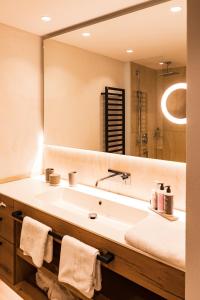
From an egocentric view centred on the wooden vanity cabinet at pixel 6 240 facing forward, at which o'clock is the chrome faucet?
The chrome faucet is roughly at 8 o'clock from the wooden vanity cabinet.

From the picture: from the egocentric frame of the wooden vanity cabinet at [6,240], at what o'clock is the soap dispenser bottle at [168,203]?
The soap dispenser bottle is roughly at 9 o'clock from the wooden vanity cabinet.

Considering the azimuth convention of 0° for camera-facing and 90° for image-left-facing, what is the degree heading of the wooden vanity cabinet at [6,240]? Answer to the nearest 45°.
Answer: approximately 45°

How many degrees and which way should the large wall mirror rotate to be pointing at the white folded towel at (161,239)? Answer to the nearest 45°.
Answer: approximately 45° to its left
